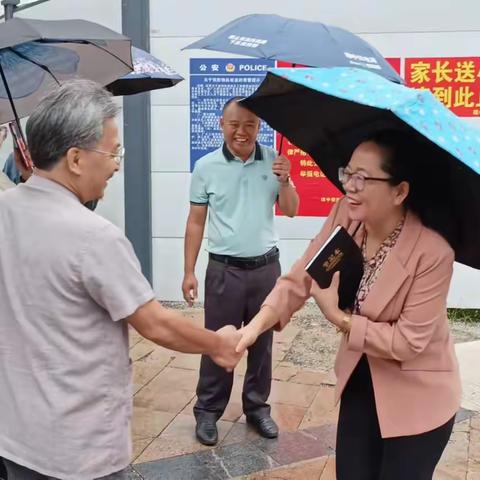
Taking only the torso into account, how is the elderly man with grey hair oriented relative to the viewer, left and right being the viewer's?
facing away from the viewer and to the right of the viewer

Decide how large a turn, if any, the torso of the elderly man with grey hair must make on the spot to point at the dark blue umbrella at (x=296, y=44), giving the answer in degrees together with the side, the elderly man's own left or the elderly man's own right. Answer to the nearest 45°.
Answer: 0° — they already face it

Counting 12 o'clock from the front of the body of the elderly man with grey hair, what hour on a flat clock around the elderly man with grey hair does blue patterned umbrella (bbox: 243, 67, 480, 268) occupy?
The blue patterned umbrella is roughly at 1 o'clock from the elderly man with grey hair.

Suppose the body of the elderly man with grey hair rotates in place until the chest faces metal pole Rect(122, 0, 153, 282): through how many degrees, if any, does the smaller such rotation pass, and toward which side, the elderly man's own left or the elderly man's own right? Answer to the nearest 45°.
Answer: approximately 45° to the elderly man's own left

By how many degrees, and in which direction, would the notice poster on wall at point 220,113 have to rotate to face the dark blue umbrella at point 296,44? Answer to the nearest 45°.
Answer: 0° — it already faces it

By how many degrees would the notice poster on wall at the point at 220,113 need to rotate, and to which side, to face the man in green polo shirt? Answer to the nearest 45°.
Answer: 0° — it already faces them

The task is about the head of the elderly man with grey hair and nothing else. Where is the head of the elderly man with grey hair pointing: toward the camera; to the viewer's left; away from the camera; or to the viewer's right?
to the viewer's right

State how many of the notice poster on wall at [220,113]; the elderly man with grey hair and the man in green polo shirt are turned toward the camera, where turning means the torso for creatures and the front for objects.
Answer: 2
